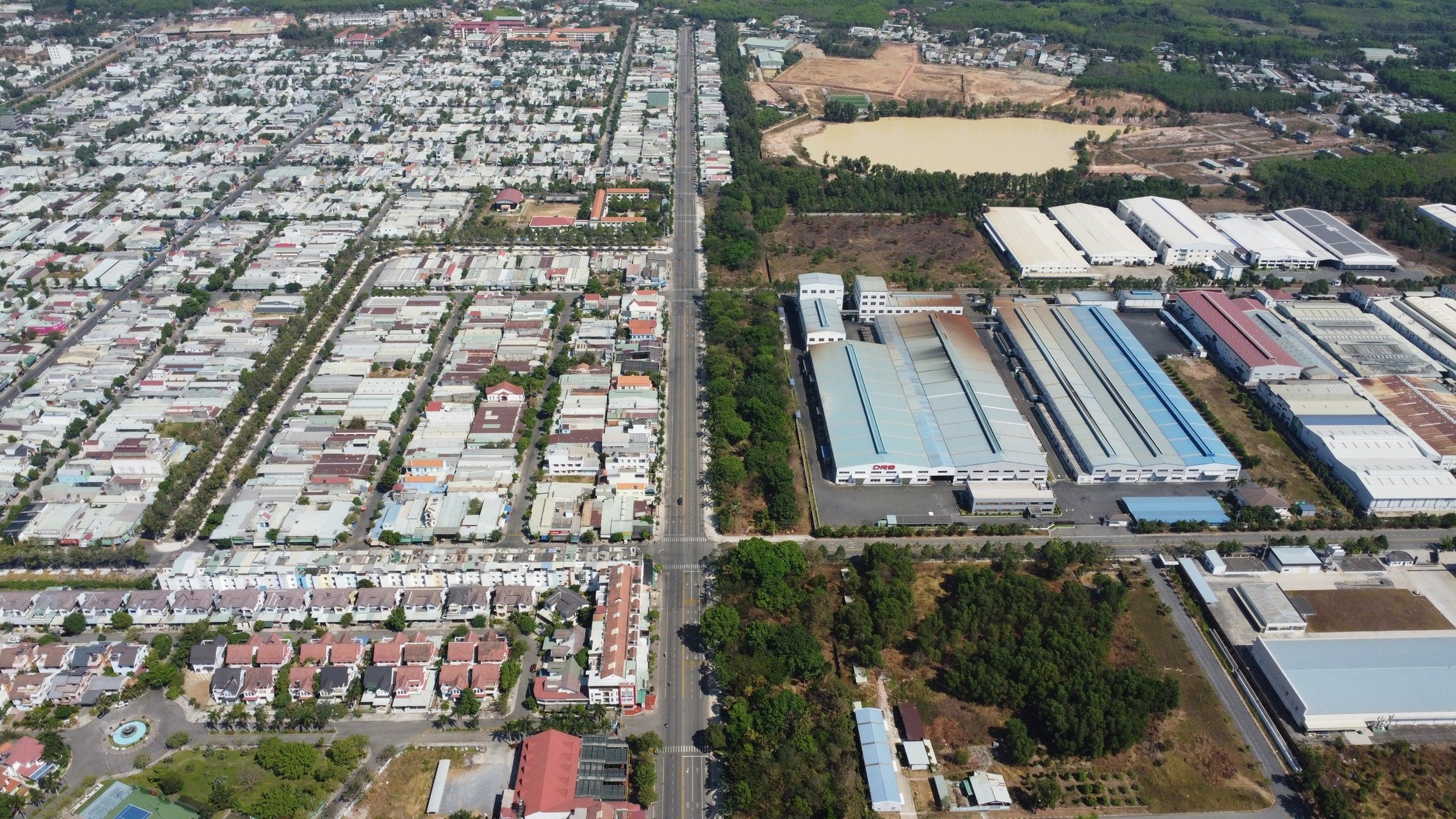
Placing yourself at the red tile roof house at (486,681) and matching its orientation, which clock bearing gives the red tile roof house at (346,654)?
the red tile roof house at (346,654) is roughly at 4 o'clock from the red tile roof house at (486,681).

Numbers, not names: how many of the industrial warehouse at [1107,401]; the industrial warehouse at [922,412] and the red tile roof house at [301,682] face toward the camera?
3

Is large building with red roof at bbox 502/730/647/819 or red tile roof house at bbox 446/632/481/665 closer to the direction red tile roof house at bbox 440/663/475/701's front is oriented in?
the large building with red roof

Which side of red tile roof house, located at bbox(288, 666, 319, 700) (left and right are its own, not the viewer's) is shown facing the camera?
front

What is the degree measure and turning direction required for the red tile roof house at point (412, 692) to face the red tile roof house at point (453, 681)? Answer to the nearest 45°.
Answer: approximately 90° to its left

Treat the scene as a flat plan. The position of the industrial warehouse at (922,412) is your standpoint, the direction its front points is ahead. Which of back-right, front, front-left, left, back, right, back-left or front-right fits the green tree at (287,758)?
front-right

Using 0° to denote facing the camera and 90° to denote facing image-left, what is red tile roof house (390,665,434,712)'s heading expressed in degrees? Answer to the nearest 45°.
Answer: approximately 0°

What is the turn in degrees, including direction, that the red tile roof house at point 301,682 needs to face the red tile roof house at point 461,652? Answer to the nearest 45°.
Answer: approximately 90° to its left

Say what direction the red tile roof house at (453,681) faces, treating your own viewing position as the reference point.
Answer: facing the viewer

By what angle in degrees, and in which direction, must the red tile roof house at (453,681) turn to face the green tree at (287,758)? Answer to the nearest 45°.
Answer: approximately 90° to its right
